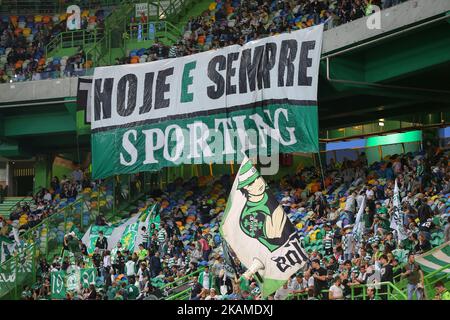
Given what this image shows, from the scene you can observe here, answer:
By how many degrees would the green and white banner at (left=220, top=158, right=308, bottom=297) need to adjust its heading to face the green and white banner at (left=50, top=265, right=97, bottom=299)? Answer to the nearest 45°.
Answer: approximately 135° to its right

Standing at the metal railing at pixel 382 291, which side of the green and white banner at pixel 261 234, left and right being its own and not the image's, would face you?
left

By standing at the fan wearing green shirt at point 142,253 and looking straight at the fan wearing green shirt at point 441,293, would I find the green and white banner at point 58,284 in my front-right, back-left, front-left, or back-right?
back-right

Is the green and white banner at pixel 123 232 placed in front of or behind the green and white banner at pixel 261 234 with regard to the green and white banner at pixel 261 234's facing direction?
behind

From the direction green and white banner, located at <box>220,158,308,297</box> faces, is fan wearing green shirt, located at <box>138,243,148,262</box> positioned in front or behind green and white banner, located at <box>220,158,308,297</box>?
behind

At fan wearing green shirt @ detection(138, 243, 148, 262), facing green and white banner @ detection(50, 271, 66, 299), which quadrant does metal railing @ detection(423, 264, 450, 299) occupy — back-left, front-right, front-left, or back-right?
back-left

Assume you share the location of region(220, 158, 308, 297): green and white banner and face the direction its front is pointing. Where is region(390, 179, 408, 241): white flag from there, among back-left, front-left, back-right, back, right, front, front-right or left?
back-left

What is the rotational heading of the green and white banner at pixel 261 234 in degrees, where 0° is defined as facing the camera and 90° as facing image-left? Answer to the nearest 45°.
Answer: approximately 0°

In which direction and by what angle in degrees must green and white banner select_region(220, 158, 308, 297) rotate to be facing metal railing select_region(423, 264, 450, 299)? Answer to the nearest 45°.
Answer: approximately 90° to its left

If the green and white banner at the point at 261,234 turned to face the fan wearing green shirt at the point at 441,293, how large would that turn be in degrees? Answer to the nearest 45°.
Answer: approximately 90° to its left
